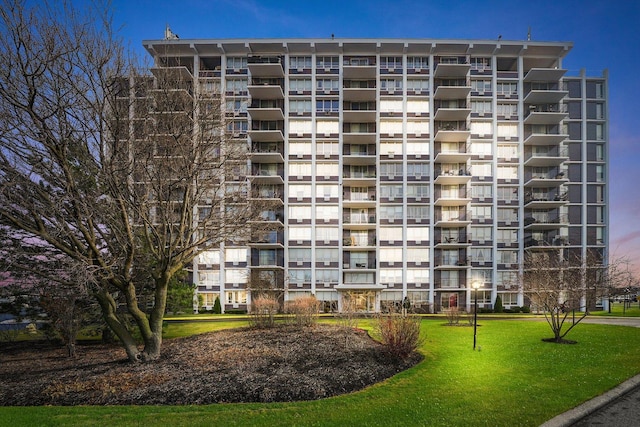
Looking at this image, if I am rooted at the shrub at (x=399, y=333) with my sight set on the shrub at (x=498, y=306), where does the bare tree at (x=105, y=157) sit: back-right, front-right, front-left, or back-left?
back-left

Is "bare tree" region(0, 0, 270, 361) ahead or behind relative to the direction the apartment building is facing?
ahead

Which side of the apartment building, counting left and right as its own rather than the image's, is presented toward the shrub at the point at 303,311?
front

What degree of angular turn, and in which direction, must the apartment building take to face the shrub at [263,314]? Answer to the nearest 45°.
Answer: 0° — it already faces it

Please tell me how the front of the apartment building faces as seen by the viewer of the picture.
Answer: facing the viewer

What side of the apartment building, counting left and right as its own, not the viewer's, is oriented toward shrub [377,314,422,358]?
front

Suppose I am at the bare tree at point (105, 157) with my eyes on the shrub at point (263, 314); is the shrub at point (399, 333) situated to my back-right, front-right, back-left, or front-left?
front-right
